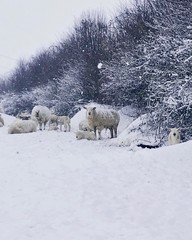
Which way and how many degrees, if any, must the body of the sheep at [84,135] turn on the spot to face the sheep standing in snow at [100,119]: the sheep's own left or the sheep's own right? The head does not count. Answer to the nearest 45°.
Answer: approximately 135° to the sheep's own right

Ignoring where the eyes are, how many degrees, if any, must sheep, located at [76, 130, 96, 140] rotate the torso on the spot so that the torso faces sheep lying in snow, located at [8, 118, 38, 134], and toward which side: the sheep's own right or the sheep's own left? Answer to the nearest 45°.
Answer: approximately 45° to the sheep's own right

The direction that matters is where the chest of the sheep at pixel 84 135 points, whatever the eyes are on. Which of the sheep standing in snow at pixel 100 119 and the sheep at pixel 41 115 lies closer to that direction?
the sheep

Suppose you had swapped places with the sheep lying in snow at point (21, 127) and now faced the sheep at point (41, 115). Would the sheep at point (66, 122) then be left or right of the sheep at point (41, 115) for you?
right

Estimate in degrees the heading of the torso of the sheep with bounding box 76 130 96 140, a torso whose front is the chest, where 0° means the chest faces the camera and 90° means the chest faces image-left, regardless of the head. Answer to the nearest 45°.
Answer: approximately 90°

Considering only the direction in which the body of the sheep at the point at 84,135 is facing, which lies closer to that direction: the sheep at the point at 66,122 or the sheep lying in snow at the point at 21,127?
the sheep lying in snow
